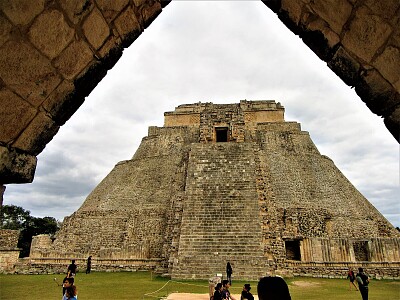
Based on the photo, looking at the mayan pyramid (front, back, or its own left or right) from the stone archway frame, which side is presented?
front

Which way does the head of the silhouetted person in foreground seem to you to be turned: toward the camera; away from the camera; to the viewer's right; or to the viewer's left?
away from the camera

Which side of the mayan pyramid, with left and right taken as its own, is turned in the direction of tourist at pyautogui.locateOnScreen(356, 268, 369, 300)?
front

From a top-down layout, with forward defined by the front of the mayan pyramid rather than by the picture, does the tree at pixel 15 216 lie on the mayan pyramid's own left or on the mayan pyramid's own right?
on the mayan pyramid's own right

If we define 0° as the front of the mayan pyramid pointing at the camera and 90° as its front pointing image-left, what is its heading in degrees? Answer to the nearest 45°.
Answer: approximately 0°

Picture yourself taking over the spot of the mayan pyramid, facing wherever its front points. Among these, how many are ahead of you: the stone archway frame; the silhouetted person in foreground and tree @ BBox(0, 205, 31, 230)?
2

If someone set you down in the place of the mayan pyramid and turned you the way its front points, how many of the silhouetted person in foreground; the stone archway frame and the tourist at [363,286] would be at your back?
0

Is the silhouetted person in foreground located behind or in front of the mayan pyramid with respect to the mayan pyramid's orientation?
in front
